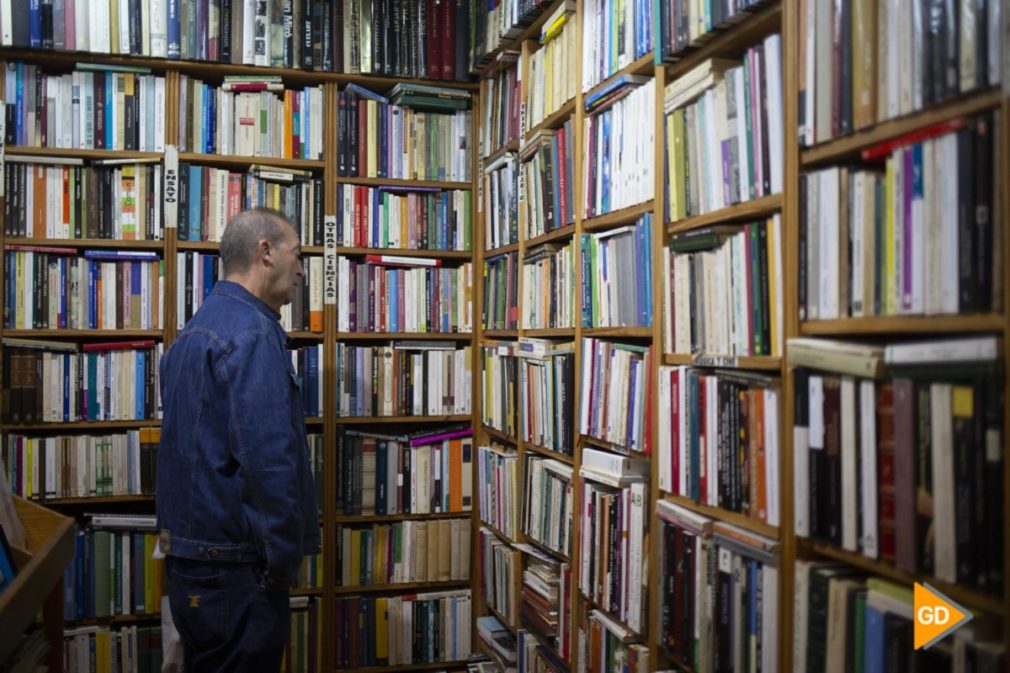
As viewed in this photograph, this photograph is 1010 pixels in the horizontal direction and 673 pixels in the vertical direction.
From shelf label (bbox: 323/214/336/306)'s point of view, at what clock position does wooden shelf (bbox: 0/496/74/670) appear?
The wooden shelf is roughly at 1 o'clock from the shelf label.

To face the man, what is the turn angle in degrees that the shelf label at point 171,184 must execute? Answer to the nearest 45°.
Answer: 0° — it already faces them

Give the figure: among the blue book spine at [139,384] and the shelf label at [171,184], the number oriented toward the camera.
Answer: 2

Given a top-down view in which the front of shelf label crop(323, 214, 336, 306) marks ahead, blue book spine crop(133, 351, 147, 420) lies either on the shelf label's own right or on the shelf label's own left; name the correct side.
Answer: on the shelf label's own right

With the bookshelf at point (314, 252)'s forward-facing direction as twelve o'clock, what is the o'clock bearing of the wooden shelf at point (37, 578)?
The wooden shelf is roughly at 1 o'clock from the bookshelf.

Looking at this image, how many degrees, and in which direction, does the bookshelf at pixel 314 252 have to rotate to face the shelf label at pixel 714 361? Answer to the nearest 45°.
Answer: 0° — it already faces it

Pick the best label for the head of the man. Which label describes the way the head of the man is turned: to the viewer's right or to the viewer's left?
to the viewer's right

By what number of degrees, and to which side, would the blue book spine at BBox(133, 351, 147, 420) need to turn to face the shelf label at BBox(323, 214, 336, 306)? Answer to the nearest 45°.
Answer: approximately 90° to its left

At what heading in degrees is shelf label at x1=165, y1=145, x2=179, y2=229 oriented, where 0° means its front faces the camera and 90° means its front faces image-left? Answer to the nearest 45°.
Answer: approximately 0°

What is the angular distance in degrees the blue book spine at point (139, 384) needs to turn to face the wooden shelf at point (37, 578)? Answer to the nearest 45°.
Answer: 0° — it already faces it
